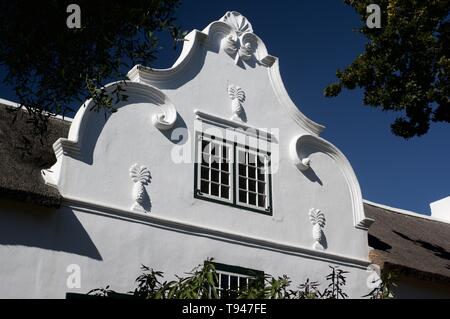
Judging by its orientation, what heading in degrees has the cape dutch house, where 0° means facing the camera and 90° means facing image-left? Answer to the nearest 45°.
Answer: approximately 315°

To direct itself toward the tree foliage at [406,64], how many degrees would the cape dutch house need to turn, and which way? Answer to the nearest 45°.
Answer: approximately 45° to its left

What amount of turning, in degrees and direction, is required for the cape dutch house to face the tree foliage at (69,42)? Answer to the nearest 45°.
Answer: approximately 45° to its right
